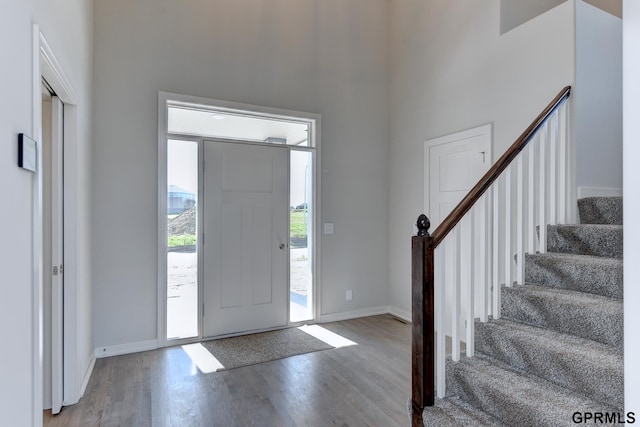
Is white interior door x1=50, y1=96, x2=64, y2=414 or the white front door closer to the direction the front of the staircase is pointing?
the white interior door

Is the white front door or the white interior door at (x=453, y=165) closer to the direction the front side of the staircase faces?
the white front door

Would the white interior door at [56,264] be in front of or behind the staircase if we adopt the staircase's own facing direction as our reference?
in front

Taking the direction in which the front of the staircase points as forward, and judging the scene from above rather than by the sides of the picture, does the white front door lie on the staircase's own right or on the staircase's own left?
on the staircase's own right

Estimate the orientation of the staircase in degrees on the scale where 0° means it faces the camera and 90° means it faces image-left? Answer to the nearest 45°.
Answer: approximately 45°

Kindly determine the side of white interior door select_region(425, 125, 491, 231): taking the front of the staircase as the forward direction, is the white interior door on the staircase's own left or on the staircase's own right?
on the staircase's own right
